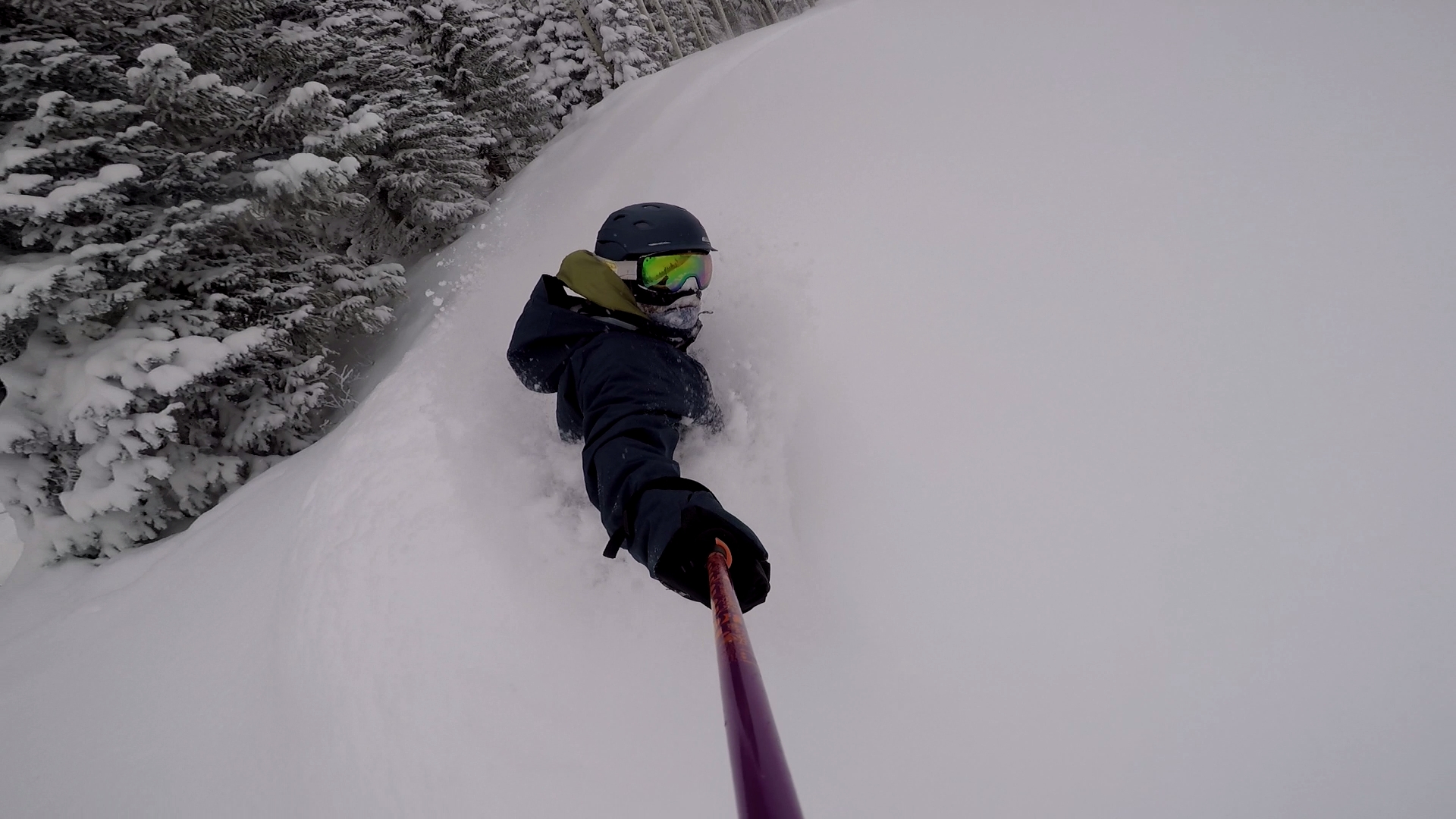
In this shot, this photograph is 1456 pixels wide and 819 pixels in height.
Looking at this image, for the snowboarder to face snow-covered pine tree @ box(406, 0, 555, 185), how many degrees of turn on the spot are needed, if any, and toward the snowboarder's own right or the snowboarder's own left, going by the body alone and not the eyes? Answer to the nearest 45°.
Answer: approximately 135° to the snowboarder's own left

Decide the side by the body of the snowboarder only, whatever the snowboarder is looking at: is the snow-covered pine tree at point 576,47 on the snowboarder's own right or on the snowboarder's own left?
on the snowboarder's own left

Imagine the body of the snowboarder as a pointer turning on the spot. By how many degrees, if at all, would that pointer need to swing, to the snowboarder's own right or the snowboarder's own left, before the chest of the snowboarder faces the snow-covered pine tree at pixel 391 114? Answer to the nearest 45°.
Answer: approximately 135° to the snowboarder's own left

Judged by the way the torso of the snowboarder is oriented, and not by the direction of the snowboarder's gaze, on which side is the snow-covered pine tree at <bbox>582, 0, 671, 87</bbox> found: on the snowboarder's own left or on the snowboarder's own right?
on the snowboarder's own left

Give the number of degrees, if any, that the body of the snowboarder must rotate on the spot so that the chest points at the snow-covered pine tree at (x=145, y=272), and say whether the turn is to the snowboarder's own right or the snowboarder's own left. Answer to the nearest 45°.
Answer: approximately 180°

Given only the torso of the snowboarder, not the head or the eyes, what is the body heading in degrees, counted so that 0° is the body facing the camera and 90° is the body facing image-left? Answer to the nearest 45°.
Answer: approximately 315°
